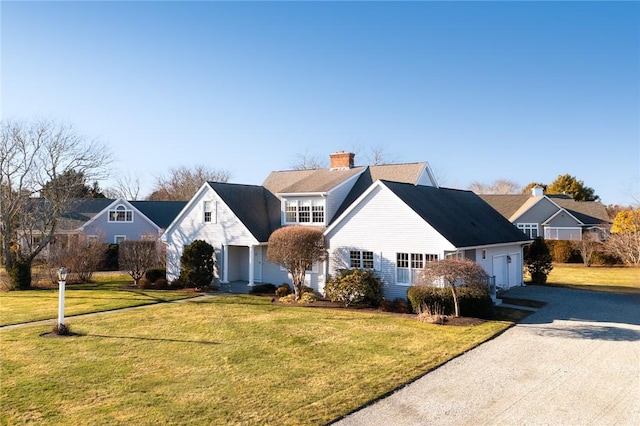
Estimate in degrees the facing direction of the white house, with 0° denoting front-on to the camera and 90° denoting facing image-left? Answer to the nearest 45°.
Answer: approximately 45°

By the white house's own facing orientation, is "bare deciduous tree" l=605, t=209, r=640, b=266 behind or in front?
behind

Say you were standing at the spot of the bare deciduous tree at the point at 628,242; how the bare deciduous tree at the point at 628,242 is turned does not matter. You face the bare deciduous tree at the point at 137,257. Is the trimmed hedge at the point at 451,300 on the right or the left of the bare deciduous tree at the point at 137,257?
left

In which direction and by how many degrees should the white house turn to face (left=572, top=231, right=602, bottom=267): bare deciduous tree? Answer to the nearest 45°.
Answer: approximately 180°

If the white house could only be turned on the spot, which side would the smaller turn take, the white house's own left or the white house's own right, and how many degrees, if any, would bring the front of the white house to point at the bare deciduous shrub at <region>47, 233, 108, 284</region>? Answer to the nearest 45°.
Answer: approximately 45° to the white house's own right

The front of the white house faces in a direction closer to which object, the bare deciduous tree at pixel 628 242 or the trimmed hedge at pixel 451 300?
the trimmed hedge

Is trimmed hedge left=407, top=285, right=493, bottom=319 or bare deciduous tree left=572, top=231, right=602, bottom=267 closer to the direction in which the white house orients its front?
the trimmed hedge

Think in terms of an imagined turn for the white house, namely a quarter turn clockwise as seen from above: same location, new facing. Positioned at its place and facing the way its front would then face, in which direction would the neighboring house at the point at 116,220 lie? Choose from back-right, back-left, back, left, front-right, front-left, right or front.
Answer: front

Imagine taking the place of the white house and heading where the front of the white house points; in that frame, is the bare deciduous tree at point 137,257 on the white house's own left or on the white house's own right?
on the white house's own right

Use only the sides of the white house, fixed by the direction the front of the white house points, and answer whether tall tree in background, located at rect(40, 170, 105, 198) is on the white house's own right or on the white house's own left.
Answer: on the white house's own right

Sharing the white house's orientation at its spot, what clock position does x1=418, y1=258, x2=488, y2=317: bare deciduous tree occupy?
The bare deciduous tree is roughly at 10 o'clock from the white house.
